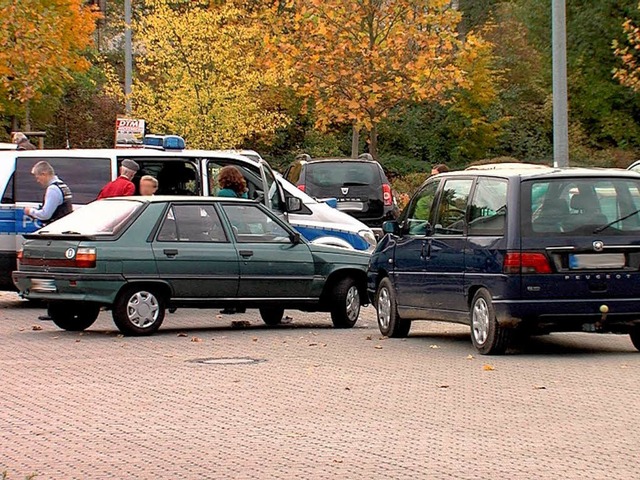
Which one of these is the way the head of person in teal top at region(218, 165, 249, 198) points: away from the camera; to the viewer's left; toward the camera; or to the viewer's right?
away from the camera

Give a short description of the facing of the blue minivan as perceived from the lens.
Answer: facing away from the viewer and to the left of the viewer

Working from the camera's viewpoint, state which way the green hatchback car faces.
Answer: facing away from the viewer and to the right of the viewer
